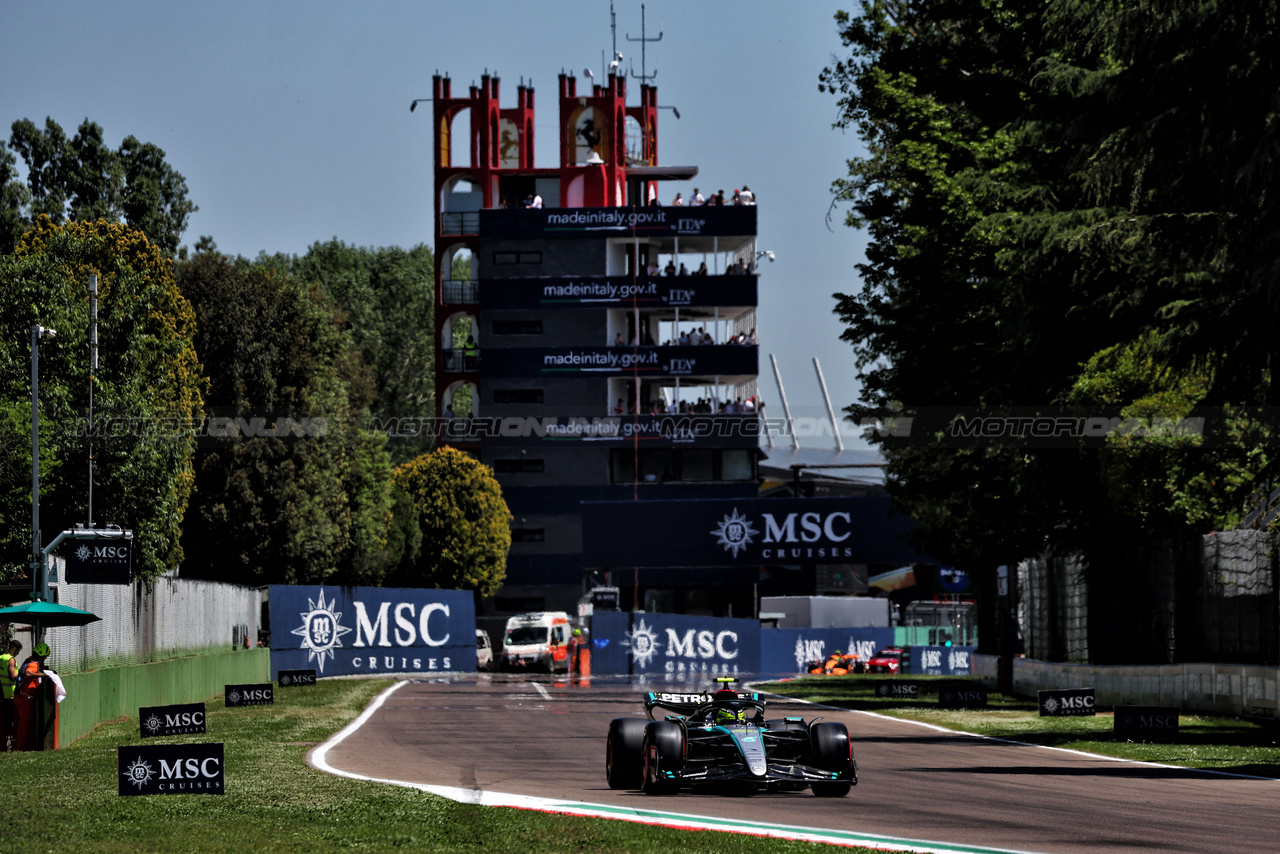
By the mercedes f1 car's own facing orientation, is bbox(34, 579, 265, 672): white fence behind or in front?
behind

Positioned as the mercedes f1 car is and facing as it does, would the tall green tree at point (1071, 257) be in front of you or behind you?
behind

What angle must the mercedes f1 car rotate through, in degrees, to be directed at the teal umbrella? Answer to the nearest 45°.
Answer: approximately 135° to its right

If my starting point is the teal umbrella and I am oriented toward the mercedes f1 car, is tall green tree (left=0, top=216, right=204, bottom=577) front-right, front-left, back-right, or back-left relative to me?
back-left

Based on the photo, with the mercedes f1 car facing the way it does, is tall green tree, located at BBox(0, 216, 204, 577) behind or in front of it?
behind

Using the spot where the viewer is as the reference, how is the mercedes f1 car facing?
facing the viewer

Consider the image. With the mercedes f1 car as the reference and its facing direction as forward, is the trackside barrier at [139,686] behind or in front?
behind
